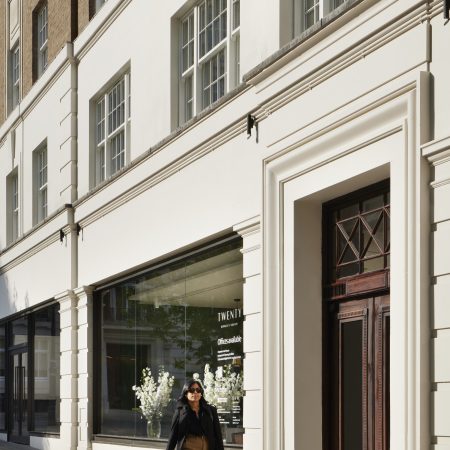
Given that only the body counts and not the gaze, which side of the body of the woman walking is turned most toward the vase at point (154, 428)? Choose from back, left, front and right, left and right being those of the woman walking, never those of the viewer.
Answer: back

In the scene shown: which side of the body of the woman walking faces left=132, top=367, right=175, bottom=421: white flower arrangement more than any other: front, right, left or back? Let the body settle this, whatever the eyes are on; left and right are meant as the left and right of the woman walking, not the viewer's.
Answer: back

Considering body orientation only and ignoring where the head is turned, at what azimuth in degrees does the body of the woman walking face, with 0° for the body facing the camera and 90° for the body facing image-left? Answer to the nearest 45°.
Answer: approximately 0°

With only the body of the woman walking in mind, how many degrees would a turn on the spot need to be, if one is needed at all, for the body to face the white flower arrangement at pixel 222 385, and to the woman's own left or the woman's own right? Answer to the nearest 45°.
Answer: approximately 180°
